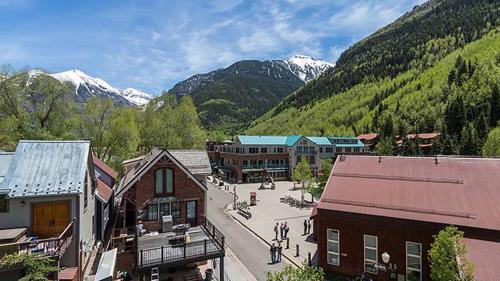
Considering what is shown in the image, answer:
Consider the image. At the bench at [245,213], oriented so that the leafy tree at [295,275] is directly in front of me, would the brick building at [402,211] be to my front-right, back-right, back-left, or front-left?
front-left

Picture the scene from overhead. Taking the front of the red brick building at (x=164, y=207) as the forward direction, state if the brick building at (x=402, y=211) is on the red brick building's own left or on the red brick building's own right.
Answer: on the red brick building's own left

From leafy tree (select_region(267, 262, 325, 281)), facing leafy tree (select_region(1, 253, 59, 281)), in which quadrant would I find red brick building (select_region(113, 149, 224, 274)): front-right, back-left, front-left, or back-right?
front-right

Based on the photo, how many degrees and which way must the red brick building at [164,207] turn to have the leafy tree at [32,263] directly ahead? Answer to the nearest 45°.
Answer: approximately 45° to its right

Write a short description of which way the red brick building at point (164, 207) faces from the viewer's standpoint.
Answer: facing the viewer

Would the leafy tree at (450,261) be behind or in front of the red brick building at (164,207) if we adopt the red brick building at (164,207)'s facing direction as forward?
in front
